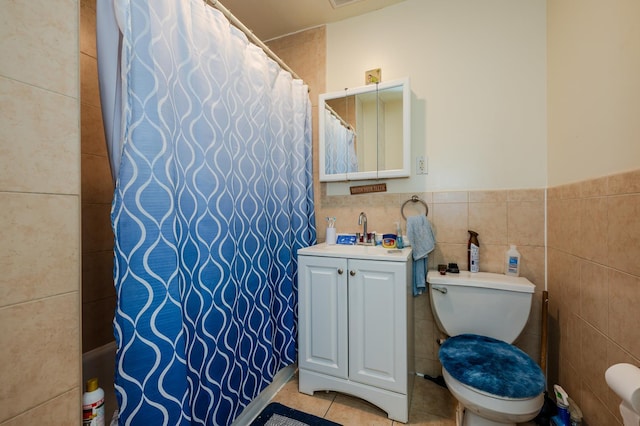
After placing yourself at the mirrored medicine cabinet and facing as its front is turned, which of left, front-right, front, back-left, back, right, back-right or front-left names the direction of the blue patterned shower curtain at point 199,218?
front

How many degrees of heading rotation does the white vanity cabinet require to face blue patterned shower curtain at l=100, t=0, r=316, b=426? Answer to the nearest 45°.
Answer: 0° — it already faces it

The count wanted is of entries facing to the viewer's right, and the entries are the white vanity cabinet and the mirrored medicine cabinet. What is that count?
0

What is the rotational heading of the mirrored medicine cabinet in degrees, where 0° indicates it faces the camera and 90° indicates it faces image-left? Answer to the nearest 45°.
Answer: approximately 45°

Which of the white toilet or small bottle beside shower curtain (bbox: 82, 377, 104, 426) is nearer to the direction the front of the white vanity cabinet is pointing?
the small bottle beside shower curtain

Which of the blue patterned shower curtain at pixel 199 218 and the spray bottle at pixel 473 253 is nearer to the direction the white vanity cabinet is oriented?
the blue patterned shower curtain

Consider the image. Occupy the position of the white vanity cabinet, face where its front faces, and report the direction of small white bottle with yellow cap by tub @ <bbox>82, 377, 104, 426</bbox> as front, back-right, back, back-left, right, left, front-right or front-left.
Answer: front

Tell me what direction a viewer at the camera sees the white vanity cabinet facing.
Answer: facing the viewer and to the left of the viewer
